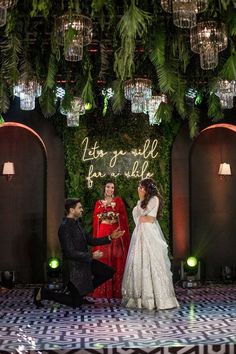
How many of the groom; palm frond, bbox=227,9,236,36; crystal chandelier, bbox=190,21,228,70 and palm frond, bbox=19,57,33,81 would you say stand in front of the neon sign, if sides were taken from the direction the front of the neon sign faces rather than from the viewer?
4

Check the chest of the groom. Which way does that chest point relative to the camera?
to the viewer's right

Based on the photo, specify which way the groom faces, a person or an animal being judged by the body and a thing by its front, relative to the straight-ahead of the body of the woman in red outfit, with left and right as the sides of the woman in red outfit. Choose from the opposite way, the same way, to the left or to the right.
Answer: to the left

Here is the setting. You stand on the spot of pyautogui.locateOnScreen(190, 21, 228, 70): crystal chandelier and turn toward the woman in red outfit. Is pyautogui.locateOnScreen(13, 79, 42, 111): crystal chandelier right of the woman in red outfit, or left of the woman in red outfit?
left

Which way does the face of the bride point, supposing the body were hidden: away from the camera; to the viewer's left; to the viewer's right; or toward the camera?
to the viewer's left

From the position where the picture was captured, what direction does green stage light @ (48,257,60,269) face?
facing the viewer

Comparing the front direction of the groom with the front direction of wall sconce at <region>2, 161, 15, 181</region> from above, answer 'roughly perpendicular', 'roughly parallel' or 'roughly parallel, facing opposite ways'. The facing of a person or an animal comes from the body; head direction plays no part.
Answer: roughly perpendicular

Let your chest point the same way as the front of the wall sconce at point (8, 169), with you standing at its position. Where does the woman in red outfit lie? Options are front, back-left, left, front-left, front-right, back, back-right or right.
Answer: front-left

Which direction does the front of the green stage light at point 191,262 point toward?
toward the camera

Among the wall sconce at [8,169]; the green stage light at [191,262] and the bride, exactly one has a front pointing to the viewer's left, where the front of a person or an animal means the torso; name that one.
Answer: the bride
